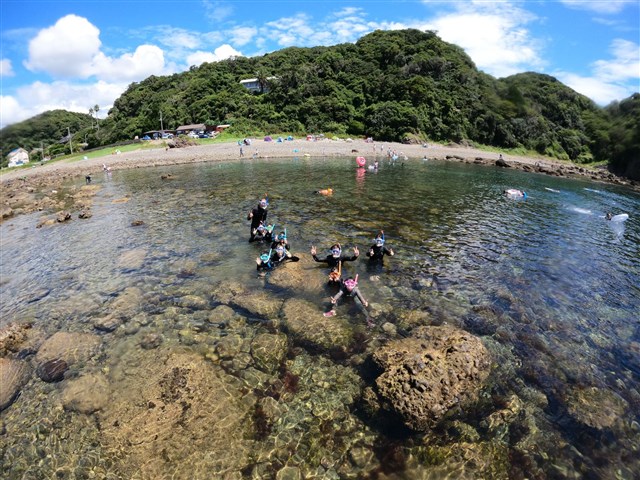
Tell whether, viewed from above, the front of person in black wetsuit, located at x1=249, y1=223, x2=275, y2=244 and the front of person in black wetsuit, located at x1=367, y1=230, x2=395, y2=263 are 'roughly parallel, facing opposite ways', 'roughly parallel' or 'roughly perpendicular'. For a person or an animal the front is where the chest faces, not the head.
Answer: roughly parallel

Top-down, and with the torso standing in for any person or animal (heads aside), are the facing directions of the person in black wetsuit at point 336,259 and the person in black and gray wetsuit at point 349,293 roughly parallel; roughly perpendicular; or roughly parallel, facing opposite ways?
roughly parallel

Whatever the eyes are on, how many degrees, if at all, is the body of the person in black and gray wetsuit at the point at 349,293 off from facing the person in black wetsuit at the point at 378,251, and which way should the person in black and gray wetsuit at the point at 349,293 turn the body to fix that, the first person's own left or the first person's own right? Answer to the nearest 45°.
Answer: approximately 180°

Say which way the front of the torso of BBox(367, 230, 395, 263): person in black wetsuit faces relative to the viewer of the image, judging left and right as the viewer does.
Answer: facing the viewer

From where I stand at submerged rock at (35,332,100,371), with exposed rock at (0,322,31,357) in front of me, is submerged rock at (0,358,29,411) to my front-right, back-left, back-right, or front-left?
front-left

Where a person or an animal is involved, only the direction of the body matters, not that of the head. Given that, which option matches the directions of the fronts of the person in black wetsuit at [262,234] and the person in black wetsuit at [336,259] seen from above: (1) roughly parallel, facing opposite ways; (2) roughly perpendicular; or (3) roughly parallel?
roughly parallel

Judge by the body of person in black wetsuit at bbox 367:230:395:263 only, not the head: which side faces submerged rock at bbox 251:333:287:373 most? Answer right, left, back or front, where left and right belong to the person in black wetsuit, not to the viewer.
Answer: front

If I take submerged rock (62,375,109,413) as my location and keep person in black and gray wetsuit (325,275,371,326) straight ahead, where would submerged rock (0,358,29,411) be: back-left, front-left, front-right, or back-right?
back-left

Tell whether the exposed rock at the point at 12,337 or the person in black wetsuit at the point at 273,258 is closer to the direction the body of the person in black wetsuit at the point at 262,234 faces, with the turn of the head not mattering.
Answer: the person in black wetsuit

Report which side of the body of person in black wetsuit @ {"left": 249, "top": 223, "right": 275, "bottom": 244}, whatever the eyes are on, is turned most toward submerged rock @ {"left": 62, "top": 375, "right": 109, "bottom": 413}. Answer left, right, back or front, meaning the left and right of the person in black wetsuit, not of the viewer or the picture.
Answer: front

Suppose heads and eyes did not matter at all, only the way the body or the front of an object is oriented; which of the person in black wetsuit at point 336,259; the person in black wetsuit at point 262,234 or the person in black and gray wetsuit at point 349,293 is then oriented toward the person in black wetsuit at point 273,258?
the person in black wetsuit at point 262,234

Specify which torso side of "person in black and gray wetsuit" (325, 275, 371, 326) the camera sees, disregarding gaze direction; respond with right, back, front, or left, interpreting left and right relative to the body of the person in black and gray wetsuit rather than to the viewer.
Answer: front

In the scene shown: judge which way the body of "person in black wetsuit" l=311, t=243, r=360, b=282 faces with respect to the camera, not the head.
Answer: toward the camera

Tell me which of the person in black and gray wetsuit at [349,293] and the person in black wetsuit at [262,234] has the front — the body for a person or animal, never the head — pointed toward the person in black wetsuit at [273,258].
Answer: the person in black wetsuit at [262,234]

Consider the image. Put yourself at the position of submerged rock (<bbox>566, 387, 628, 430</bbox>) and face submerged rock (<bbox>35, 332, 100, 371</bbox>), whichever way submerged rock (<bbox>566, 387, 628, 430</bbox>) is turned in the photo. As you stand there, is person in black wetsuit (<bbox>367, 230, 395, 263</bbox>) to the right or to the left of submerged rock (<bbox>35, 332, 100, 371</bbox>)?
right

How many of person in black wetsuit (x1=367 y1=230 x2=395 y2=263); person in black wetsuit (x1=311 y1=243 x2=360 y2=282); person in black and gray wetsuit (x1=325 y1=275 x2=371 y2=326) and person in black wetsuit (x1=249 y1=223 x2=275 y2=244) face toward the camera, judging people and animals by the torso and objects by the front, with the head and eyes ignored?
4
